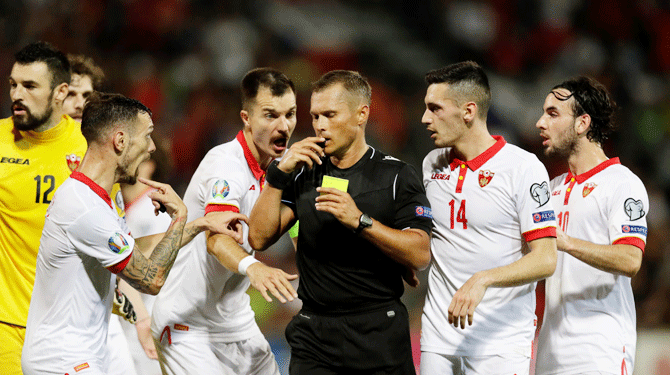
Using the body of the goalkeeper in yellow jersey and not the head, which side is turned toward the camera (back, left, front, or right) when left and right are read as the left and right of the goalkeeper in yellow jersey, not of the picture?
front

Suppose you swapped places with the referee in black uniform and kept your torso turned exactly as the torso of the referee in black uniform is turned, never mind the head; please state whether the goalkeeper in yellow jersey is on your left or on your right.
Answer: on your right

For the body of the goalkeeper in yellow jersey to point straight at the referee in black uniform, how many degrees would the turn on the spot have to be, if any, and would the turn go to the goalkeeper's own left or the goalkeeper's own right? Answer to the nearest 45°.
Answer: approximately 45° to the goalkeeper's own left

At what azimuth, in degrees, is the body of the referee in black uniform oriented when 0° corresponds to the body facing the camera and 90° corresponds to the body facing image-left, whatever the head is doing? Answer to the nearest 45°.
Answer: approximately 45°

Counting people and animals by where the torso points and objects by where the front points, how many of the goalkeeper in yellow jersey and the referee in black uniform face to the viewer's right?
0
